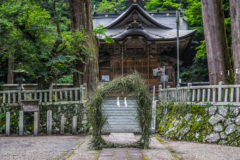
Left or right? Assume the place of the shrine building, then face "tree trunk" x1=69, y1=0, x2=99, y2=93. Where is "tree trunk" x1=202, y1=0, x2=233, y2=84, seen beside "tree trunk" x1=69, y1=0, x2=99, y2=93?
left

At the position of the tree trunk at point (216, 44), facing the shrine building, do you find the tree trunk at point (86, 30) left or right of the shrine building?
left

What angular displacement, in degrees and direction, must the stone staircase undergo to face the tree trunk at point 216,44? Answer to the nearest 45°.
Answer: approximately 90° to its left

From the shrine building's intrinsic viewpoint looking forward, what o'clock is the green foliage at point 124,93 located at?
The green foliage is roughly at 12 o'clock from the shrine building.

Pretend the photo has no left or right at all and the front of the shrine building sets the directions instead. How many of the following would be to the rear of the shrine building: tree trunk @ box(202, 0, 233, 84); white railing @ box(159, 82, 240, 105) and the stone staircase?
0

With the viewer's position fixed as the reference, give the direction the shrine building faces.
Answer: facing the viewer

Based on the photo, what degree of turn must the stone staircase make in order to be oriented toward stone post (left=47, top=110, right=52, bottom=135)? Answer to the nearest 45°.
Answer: approximately 45° to its right

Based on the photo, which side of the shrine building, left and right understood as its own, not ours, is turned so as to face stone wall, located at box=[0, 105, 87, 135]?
front

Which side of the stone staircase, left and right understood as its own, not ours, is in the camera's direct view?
front

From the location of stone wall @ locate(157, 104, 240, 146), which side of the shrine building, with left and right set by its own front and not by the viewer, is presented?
front

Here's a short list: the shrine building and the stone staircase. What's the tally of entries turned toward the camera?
2

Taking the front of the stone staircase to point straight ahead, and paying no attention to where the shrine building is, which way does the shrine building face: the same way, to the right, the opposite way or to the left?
the same way

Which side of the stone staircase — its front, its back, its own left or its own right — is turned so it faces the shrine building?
back

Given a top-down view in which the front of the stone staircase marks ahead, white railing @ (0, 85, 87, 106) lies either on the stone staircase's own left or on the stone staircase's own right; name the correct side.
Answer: on the stone staircase's own right
